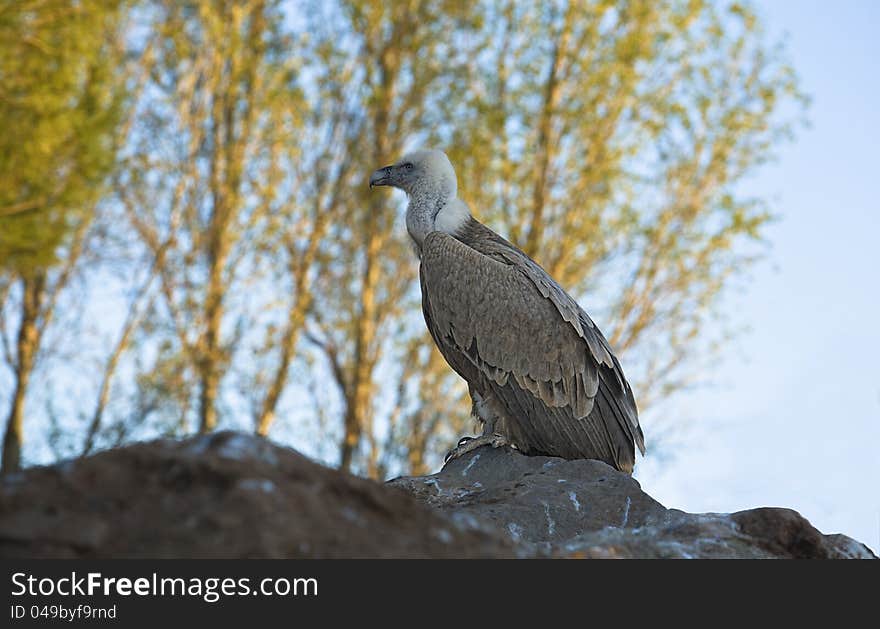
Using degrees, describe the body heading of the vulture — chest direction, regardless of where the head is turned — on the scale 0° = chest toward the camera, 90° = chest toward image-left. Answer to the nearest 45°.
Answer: approximately 90°

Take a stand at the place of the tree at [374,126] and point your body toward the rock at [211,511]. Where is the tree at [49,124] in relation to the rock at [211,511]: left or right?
right

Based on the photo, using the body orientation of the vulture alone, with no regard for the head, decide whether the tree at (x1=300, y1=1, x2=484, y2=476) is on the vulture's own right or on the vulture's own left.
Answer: on the vulture's own right

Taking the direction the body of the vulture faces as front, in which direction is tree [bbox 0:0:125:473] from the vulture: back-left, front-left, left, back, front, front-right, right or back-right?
front-right

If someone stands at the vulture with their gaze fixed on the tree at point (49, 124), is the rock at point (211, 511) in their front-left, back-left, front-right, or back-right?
back-left

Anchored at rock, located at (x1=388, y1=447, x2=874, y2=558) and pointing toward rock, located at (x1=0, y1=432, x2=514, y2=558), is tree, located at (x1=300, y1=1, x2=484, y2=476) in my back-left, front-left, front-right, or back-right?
back-right

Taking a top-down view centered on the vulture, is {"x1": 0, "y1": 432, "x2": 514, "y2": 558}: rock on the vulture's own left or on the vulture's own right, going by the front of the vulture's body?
on the vulture's own left
